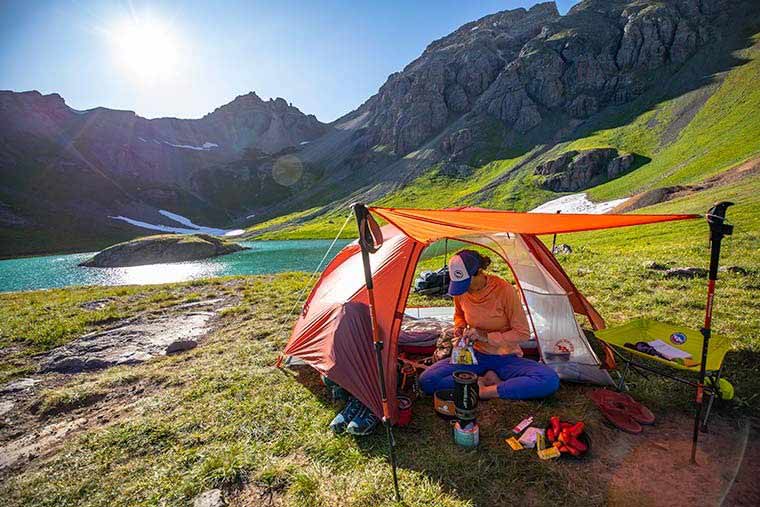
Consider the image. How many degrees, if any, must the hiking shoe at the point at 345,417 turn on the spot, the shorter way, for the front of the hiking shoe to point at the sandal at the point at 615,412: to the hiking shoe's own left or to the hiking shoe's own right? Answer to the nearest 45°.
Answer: approximately 135° to the hiking shoe's own left

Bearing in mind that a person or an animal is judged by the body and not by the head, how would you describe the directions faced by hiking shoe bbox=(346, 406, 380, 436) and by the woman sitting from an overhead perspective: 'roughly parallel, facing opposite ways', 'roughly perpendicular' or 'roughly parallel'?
roughly parallel

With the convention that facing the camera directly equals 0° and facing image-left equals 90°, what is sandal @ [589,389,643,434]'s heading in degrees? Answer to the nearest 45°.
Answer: approximately 315°

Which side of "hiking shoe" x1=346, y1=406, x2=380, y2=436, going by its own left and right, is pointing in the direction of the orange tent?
back

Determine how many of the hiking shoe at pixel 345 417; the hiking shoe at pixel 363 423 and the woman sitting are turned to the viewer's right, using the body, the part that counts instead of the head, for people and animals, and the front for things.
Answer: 0

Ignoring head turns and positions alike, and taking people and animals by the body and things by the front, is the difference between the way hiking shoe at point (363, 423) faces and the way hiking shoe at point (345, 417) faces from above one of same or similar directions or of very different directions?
same or similar directions

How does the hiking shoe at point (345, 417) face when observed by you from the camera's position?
facing the viewer and to the left of the viewer

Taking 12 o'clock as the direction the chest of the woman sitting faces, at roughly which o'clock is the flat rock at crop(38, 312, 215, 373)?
The flat rock is roughly at 2 o'clock from the woman sitting.

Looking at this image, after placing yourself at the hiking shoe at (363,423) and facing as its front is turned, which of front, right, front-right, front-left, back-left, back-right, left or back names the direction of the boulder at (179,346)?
right

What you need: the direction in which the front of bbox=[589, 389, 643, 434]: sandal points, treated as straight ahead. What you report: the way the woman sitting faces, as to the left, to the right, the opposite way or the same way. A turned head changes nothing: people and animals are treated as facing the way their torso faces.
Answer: to the right

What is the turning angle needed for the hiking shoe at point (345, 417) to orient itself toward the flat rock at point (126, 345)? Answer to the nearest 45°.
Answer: approximately 90° to its right

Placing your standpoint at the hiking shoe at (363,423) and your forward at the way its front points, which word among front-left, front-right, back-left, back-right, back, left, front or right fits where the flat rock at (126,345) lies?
right

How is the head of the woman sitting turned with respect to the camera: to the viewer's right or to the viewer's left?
to the viewer's left
